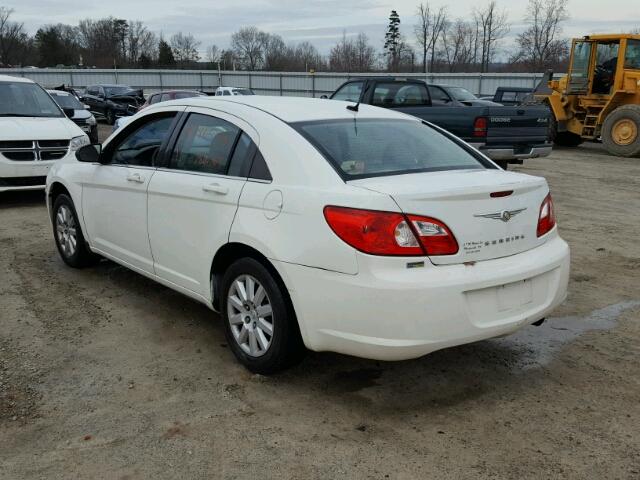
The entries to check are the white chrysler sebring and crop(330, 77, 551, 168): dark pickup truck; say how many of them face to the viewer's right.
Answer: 0

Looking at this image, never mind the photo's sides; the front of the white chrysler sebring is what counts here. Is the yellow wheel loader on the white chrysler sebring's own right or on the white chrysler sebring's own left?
on the white chrysler sebring's own right

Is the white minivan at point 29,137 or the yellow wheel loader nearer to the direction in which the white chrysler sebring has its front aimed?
the white minivan

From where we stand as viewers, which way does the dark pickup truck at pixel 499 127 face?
facing away from the viewer and to the left of the viewer

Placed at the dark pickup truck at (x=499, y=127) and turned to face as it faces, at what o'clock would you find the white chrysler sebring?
The white chrysler sebring is roughly at 8 o'clock from the dark pickup truck.

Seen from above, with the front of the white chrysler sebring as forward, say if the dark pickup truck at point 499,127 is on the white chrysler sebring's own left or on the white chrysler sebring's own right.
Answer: on the white chrysler sebring's own right

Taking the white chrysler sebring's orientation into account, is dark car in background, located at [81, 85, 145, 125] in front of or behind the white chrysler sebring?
in front

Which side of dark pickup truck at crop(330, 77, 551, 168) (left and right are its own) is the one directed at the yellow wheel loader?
right

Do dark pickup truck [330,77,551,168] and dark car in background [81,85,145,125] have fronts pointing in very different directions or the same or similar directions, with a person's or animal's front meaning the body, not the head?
very different directions

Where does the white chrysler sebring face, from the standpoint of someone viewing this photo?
facing away from the viewer and to the left of the viewer

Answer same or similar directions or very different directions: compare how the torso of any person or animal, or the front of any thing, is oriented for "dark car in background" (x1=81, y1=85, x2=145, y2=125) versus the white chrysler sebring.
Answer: very different directions

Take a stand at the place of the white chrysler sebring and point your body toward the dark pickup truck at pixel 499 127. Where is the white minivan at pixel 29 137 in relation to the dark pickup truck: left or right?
left
